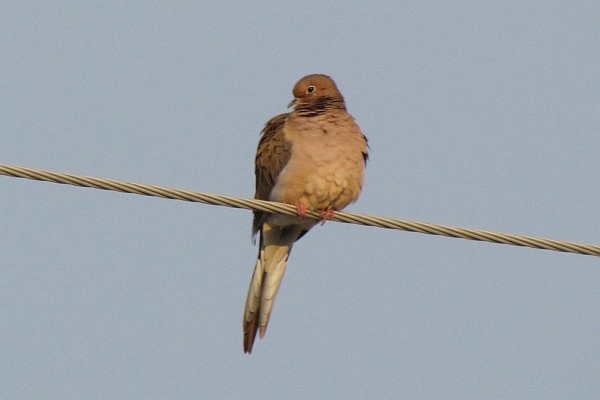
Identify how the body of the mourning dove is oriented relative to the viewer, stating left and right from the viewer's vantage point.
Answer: facing the viewer and to the right of the viewer
